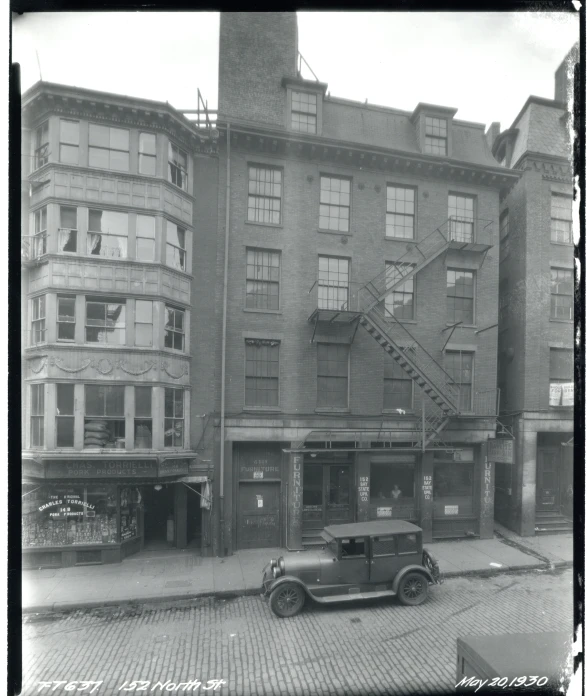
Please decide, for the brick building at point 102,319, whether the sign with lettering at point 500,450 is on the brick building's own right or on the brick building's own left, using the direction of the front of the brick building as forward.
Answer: on the brick building's own left

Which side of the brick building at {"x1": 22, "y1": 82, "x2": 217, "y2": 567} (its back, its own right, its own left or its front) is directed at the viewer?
front

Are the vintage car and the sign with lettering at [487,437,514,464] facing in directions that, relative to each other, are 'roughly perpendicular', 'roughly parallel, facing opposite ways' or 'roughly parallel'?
roughly perpendicular

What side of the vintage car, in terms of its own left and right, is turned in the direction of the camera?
left

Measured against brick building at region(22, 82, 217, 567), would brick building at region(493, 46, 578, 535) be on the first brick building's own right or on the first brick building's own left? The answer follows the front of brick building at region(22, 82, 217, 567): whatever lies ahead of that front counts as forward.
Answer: on the first brick building's own left

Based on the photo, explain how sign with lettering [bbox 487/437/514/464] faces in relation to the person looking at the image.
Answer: facing the viewer

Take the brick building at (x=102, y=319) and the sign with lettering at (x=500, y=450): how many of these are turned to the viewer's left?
0
